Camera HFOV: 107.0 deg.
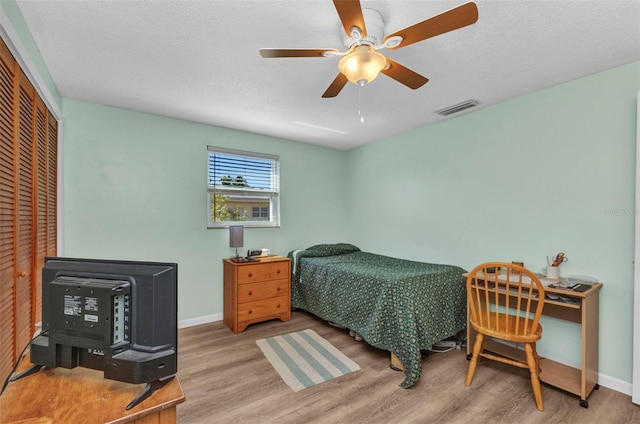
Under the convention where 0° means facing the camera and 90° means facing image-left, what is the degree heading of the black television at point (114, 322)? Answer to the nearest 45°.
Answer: approximately 225°

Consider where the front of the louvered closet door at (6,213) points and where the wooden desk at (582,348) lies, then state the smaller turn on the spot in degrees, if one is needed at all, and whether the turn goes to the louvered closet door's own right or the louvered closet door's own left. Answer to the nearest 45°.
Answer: approximately 45° to the louvered closet door's own right

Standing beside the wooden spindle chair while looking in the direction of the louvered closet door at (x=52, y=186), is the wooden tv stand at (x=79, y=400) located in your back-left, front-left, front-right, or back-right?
front-left

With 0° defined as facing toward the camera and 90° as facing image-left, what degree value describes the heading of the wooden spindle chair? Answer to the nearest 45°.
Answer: approximately 225°

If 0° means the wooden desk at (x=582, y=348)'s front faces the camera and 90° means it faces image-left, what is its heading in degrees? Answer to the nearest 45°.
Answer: approximately 45°

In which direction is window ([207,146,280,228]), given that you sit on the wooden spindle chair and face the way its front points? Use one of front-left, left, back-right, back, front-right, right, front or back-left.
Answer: back-left

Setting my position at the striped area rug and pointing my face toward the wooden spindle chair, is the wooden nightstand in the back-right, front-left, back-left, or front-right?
back-left

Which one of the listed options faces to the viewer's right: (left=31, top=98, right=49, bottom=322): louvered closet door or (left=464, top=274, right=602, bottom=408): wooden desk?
the louvered closet door

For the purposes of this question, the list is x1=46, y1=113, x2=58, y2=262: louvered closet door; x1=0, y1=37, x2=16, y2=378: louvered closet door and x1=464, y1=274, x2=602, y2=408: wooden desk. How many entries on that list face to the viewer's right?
2

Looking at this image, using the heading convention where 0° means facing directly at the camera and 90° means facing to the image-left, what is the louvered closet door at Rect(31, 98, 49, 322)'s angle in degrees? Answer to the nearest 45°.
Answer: approximately 270°

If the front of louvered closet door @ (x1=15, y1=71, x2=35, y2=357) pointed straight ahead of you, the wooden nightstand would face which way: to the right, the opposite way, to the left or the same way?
to the right

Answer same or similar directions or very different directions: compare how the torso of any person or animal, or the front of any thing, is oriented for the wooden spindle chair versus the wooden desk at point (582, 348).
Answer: very different directions

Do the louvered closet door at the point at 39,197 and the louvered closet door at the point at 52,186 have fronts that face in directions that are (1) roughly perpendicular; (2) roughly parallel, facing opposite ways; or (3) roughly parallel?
roughly parallel

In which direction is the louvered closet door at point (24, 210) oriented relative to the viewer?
to the viewer's right

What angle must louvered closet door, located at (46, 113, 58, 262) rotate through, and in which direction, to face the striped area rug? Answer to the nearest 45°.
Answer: approximately 45° to its right

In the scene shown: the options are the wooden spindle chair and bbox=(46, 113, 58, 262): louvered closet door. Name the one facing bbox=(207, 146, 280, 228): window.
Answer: the louvered closet door

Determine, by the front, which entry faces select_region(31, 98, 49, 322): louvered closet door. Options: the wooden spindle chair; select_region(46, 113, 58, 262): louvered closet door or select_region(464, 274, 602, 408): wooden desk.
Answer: the wooden desk
